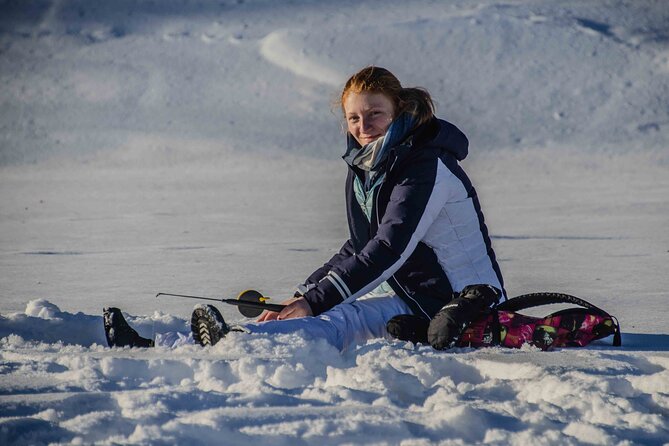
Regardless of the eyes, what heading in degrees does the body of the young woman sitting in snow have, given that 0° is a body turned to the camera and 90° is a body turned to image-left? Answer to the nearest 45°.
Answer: approximately 90°
